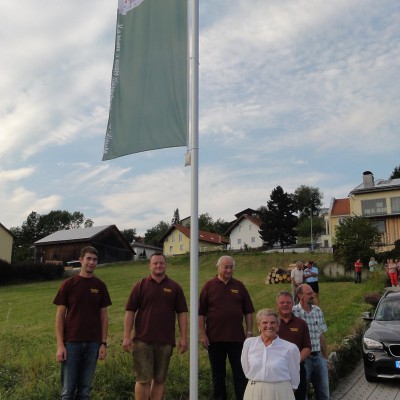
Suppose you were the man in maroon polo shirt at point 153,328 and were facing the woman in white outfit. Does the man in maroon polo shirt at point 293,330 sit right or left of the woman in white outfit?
left

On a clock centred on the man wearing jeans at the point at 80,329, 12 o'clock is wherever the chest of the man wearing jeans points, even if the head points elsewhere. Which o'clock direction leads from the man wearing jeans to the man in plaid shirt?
The man in plaid shirt is roughly at 9 o'clock from the man wearing jeans.

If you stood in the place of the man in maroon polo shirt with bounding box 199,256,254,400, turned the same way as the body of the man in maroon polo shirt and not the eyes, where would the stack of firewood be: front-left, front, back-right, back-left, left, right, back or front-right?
back

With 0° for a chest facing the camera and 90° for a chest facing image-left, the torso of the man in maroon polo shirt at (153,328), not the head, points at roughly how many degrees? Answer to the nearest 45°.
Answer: approximately 0°

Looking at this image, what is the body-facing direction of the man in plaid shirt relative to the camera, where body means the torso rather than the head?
toward the camera

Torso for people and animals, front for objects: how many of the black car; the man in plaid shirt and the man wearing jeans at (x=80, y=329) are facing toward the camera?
3

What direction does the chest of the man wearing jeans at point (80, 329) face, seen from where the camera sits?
toward the camera

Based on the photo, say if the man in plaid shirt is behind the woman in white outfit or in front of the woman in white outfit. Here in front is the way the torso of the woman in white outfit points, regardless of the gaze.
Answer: behind
